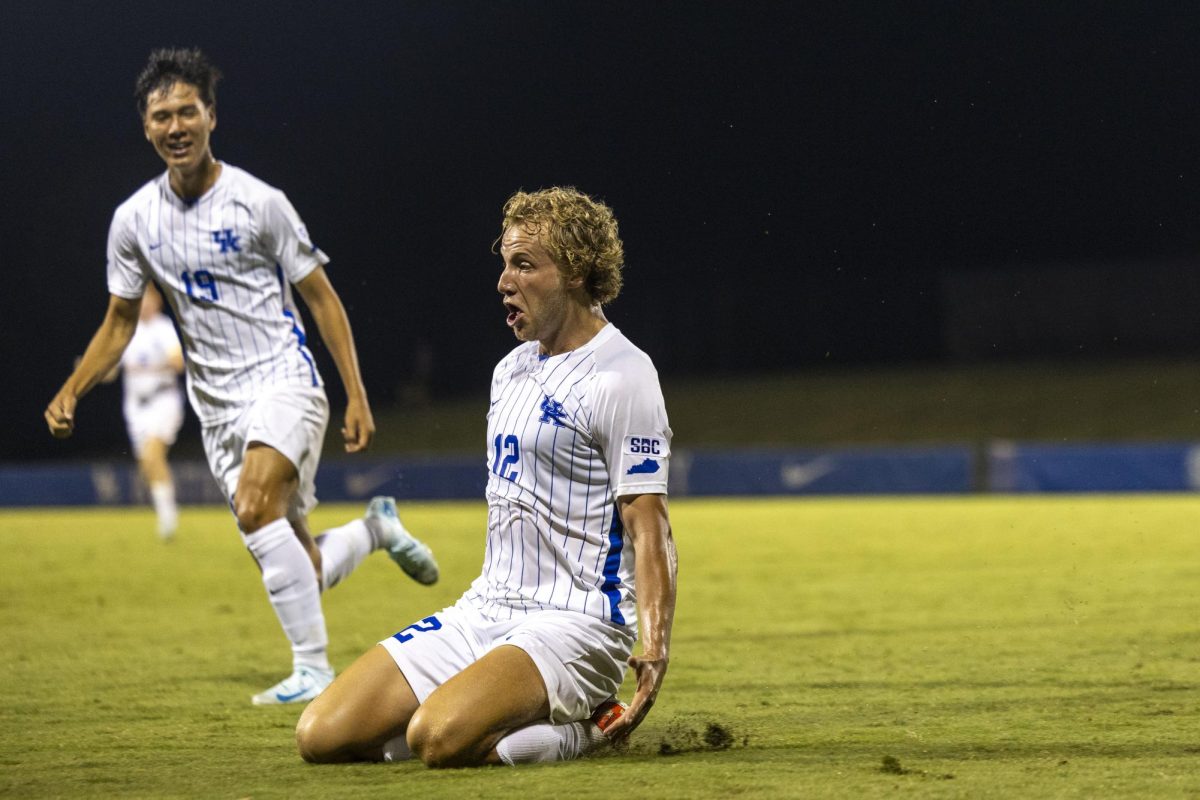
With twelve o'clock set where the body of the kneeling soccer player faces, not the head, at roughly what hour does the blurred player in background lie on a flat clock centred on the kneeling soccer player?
The blurred player in background is roughly at 4 o'clock from the kneeling soccer player.

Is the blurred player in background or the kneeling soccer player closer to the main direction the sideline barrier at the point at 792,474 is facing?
the kneeling soccer player

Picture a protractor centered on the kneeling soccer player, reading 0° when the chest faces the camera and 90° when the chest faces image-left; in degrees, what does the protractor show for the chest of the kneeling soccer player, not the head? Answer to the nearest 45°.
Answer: approximately 45°

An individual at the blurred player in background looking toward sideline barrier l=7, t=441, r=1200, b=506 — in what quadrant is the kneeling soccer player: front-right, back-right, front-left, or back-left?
back-right

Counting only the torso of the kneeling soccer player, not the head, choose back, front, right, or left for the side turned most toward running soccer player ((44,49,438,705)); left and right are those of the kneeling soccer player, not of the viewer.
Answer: right

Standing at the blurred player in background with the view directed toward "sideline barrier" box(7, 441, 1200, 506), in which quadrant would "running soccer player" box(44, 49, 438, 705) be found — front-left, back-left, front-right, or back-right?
back-right

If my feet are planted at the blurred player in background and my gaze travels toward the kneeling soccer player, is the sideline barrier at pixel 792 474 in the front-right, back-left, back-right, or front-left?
back-left

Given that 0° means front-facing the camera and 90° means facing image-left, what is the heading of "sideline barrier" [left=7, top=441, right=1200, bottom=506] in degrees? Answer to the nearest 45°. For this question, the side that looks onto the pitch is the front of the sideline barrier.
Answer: approximately 0°

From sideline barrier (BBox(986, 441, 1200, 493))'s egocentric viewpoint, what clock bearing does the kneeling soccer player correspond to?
The kneeling soccer player is roughly at 12 o'clock from the sideline barrier.

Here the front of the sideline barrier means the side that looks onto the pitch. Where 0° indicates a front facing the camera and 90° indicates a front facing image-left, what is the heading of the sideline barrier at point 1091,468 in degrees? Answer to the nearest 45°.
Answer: approximately 0°
